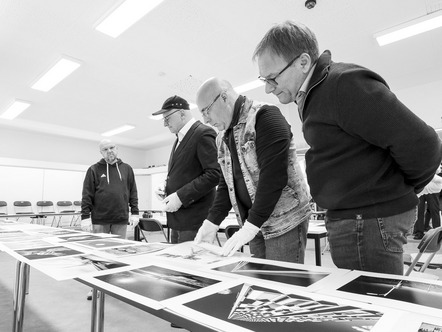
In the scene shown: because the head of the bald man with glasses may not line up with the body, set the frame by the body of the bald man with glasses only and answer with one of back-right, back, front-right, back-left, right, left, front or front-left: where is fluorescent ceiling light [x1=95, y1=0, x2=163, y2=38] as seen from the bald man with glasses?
right

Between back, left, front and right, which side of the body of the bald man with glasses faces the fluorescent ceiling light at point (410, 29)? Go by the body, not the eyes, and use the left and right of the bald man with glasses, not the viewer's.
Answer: back

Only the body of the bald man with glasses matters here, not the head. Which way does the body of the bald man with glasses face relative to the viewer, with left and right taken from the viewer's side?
facing the viewer and to the left of the viewer

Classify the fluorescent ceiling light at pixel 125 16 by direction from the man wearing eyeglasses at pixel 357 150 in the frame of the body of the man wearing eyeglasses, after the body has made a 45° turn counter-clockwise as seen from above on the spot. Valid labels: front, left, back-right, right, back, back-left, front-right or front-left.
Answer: right

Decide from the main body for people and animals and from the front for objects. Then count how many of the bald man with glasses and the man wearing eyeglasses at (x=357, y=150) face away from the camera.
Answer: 0

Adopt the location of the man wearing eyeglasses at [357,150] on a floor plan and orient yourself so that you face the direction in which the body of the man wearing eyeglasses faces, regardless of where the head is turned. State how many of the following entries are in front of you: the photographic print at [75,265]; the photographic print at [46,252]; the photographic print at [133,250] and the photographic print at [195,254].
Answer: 4

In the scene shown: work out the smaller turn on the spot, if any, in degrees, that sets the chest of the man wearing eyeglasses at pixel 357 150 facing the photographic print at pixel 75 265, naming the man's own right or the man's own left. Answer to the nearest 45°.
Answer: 0° — they already face it

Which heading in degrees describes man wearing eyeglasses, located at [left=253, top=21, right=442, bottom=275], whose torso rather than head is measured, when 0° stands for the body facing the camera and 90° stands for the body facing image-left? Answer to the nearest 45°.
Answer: approximately 90°

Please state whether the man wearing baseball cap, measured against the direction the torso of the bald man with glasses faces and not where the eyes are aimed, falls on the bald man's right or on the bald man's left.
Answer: on the bald man's right

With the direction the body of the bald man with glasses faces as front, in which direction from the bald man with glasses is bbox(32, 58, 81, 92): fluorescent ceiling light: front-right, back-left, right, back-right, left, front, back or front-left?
right

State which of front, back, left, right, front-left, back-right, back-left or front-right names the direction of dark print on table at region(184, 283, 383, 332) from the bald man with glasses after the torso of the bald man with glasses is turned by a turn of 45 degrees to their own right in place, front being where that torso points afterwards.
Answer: left

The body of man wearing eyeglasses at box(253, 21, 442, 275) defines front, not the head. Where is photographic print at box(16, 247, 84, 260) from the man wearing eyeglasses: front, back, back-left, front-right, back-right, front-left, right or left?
front
